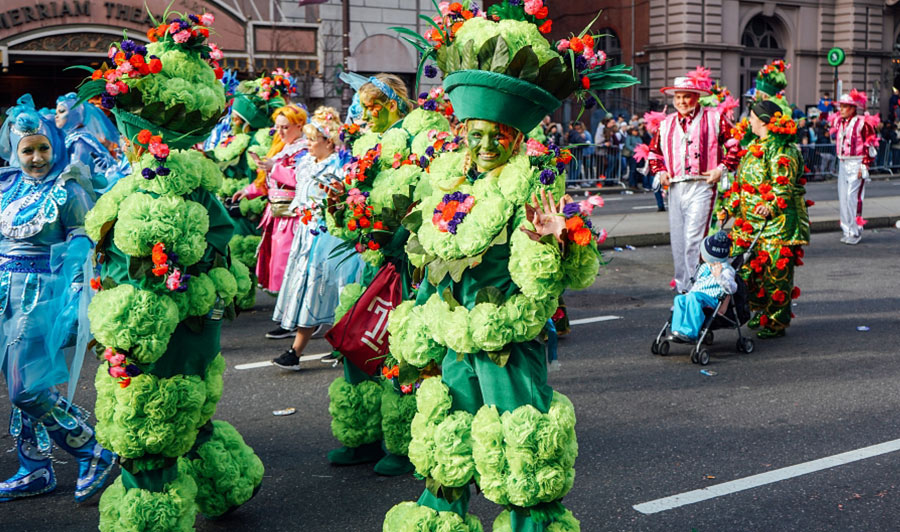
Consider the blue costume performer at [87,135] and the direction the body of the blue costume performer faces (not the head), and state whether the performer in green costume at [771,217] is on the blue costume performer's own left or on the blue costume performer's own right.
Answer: on the blue costume performer's own left

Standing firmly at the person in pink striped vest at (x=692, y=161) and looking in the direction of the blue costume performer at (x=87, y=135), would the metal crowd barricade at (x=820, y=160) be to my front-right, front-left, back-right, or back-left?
back-right

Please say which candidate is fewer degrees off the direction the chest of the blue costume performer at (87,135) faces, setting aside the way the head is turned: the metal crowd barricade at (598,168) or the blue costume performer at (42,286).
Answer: the blue costume performer

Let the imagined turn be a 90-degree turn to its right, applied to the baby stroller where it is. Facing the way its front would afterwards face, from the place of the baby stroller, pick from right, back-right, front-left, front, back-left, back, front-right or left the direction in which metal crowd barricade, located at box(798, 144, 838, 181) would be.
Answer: front-right

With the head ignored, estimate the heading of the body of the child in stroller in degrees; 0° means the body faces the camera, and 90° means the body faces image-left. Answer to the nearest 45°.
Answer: approximately 45°

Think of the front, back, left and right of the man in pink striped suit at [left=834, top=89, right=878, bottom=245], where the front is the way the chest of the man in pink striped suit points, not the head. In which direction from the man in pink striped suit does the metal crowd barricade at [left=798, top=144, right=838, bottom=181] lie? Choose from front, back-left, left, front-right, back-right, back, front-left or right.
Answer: back-right
